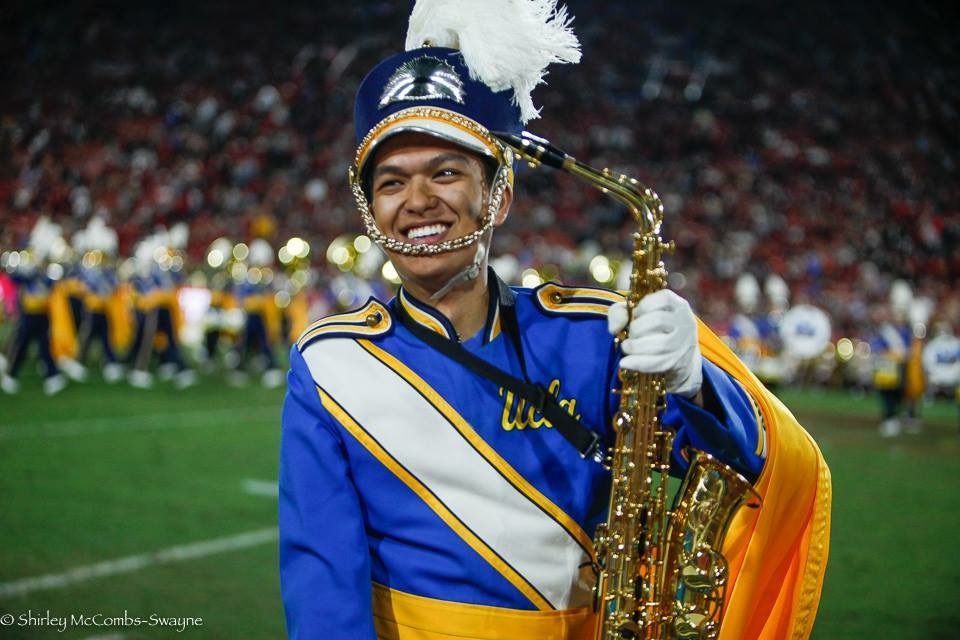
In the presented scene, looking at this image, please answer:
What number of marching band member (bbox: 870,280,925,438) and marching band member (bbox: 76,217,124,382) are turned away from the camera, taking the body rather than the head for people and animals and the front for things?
0

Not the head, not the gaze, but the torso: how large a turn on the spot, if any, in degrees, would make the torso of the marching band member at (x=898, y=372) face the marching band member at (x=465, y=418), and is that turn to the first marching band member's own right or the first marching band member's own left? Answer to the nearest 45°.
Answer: approximately 45° to the first marching band member's own left

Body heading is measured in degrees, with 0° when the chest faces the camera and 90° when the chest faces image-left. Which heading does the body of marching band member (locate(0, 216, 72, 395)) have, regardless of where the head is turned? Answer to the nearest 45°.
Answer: approximately 45°

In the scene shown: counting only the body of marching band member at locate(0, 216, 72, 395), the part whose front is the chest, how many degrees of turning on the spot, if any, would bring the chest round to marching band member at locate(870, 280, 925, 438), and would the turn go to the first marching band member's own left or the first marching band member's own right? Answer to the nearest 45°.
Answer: approximately 135° to the first marching band member's own left

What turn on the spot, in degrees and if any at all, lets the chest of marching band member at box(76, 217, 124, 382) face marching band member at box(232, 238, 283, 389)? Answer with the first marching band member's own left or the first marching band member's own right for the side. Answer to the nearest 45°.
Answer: approximately 135° to the first marching band member's own left

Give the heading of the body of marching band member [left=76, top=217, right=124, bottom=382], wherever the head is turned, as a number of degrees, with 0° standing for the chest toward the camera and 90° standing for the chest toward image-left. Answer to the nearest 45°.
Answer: approximately 45°

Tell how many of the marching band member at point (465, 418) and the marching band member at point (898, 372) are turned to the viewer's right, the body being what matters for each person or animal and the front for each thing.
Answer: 0

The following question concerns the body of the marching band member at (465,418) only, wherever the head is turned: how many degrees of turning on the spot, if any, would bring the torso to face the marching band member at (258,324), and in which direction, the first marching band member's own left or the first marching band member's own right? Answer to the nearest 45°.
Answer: approximately 180°

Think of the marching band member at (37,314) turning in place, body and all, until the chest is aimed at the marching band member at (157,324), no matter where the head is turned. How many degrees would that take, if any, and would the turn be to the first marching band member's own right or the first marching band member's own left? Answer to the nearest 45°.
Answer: approximately 180°
